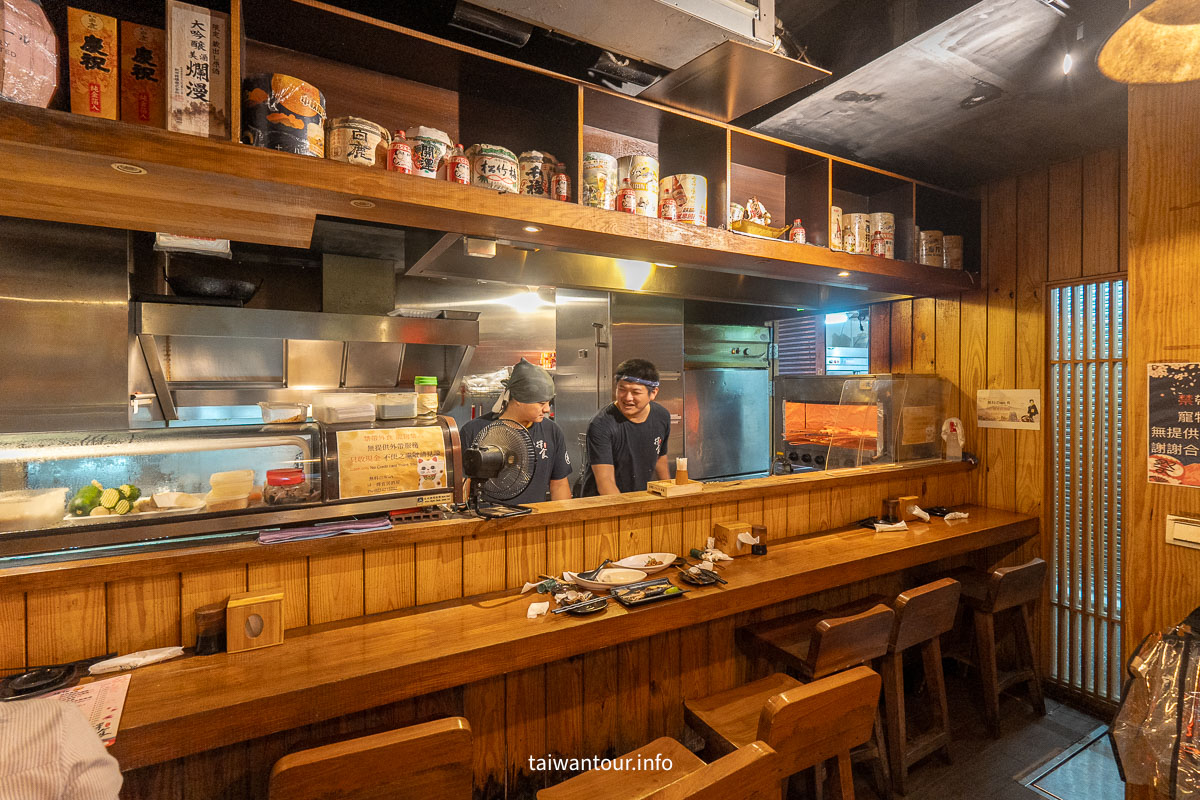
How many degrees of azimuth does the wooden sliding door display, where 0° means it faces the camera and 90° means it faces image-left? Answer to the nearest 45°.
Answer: approximately 45°

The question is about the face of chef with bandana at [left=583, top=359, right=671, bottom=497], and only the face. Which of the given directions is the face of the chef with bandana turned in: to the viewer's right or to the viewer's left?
to the viewer's left

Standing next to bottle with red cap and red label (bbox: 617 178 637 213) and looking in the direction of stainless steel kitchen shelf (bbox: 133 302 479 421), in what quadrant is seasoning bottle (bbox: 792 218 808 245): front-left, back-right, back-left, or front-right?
back-right

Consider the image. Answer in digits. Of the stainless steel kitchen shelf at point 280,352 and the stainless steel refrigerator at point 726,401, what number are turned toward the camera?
2

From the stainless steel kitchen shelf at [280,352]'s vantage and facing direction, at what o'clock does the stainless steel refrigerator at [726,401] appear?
The stainless steel refrigerator is roughly at 9 o'clock from the stainless steel kitchen shelf.

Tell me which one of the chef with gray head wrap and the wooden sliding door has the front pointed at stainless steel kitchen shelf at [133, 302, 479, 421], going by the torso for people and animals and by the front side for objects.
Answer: the wooden sliding door

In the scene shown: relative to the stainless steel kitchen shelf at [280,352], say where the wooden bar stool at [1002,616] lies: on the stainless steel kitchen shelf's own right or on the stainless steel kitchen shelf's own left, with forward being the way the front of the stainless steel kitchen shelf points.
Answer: on the stainless steel kitchen shelf's own left

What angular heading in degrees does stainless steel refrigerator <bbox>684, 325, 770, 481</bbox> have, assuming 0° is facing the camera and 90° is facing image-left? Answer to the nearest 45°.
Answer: approximately 0°

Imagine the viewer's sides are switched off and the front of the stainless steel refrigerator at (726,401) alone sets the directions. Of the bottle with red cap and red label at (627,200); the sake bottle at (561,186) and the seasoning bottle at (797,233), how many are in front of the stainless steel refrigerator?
3
